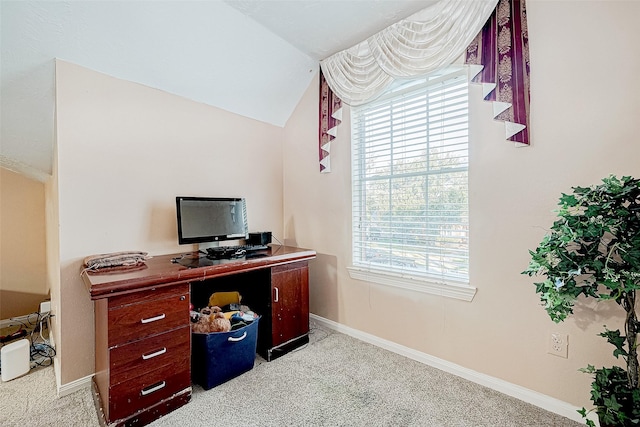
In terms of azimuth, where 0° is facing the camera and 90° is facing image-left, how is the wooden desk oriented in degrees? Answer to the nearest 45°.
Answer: approximately 315°

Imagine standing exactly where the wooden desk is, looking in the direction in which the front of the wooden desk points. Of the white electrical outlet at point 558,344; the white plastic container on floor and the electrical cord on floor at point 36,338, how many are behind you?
2

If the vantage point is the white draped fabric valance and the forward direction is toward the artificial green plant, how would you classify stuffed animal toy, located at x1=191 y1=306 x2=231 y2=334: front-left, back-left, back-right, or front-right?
back-right

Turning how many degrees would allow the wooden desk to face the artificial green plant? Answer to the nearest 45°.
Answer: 0° — it already faces it
